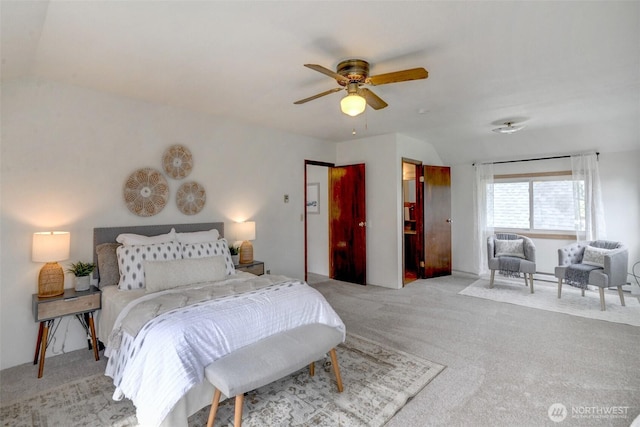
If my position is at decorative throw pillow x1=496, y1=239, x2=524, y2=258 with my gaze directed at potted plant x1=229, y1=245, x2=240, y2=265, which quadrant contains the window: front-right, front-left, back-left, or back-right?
back-right

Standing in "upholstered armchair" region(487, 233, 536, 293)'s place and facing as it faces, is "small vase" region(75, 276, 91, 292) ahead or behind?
ahead

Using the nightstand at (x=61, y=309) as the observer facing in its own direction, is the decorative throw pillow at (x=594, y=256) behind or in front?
in front

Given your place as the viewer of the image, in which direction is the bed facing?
facing the viewer and to the right of the viewer

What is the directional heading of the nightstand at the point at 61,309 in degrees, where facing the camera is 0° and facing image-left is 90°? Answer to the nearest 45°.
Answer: approximately 315°

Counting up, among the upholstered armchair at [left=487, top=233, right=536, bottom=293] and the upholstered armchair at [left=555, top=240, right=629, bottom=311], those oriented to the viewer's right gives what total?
0

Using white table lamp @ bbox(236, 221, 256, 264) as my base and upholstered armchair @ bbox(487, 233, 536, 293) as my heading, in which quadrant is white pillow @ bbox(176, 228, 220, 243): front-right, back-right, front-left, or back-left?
back-right

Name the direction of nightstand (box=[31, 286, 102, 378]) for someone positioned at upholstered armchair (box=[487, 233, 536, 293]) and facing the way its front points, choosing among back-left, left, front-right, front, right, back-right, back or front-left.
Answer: front-right

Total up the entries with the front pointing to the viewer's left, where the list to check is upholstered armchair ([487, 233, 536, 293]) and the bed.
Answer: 0

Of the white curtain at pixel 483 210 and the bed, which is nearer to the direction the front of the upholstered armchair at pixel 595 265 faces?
the bed

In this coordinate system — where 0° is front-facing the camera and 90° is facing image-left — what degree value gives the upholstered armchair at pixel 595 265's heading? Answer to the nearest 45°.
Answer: approximately 45°
